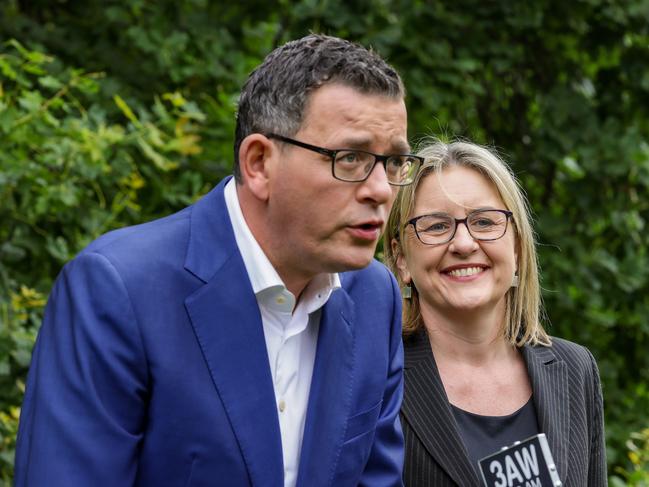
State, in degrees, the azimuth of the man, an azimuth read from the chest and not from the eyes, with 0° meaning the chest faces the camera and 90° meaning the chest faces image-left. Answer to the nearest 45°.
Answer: approximately 315°

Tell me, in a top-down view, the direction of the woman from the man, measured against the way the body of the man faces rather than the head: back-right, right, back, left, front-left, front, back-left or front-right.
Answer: left

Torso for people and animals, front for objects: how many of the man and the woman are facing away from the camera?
0

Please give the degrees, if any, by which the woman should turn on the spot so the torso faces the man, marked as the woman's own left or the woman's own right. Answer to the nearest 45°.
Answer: approximately 45° to the woman's own right

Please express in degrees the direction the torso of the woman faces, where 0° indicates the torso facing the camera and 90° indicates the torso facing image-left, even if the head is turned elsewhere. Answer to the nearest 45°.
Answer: approximately 0°

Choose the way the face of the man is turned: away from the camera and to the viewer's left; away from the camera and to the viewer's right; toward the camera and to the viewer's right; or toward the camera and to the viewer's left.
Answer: toward the camera and to the viewer's right
